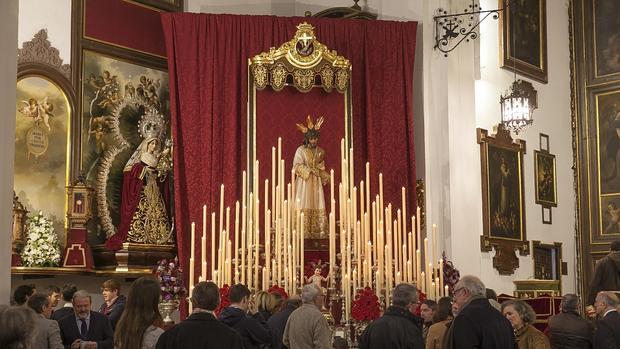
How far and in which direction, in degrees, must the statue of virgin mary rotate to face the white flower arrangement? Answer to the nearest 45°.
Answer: approximately 90° to its right

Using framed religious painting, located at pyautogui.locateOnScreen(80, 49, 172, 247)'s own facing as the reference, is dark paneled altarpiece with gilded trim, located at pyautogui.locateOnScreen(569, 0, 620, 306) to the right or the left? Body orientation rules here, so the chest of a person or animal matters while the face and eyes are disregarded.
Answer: on its left

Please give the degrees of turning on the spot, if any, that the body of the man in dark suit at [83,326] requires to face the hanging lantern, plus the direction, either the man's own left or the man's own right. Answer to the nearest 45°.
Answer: approximately 135° to the man's own left

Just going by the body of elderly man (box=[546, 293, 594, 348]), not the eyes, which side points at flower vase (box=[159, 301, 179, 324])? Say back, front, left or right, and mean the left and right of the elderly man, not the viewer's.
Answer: left

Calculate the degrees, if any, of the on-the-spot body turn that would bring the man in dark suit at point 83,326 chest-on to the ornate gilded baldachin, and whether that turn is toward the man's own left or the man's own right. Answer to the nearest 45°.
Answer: approximately 135° to the man's own left

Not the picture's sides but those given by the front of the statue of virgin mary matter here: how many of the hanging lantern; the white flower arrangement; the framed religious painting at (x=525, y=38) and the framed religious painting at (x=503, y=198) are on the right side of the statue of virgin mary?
1

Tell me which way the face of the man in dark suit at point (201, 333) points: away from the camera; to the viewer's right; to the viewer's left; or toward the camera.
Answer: away from the camera

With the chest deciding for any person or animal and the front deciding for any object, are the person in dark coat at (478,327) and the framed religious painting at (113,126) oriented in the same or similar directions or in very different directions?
very different directions

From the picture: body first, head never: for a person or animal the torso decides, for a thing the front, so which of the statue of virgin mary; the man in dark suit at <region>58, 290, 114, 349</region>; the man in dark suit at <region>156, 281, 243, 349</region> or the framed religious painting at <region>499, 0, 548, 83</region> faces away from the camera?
the man in dark suit at <region>156, 281, 243, 349</region>

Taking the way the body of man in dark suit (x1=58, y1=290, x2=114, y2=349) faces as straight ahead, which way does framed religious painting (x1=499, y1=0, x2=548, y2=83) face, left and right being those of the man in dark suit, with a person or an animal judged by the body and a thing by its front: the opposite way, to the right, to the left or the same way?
to the right

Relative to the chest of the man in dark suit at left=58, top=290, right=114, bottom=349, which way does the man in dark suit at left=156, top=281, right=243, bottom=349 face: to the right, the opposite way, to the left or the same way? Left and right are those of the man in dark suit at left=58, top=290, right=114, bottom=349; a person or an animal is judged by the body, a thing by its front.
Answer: the opposite way

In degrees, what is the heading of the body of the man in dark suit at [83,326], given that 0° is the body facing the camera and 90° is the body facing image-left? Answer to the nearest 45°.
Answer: approximately 0°

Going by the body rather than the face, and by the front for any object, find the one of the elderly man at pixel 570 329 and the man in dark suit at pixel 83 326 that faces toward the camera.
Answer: the man in dark suit

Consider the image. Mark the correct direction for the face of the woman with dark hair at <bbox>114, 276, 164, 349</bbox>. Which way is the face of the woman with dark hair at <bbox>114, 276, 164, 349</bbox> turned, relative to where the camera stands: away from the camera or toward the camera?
away from the camera

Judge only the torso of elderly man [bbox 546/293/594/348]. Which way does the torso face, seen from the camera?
away from the camera

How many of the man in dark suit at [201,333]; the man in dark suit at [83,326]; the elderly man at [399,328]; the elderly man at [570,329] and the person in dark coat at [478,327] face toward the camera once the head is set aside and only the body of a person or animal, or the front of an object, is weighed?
1
